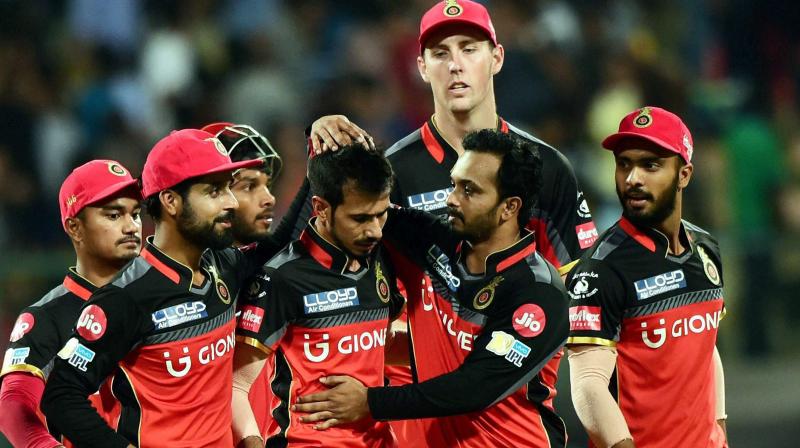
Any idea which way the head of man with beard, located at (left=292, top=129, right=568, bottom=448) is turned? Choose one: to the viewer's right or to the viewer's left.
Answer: to the viewer's left

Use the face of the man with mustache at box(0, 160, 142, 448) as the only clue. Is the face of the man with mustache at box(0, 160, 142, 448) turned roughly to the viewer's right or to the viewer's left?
to the viewer's right

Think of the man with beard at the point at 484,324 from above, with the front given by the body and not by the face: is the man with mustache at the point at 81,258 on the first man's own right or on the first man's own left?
on the first man's own right

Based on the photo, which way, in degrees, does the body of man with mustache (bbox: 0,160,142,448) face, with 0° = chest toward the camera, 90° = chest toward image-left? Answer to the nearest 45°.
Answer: approximately 315°

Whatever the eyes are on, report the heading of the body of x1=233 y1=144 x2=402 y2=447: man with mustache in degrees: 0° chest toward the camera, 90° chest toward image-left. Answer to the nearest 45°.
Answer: approximately 315°

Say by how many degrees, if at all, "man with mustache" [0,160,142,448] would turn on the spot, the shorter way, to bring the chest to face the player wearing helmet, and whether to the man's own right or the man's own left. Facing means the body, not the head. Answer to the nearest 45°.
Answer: approximately 45° to the man's own left

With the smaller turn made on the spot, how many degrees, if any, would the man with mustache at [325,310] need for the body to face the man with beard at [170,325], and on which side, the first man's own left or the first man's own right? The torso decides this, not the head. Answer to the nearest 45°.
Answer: approximately 135° to the first man's own right

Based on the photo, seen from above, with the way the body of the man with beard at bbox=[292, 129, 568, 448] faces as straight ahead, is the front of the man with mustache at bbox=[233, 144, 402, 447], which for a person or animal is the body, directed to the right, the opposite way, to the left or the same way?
to the left
